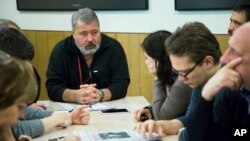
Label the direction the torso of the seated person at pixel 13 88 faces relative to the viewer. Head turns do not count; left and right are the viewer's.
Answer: facing to the right of the viewer

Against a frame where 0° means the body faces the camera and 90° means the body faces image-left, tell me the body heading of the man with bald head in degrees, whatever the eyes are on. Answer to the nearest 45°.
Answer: approximately 90°

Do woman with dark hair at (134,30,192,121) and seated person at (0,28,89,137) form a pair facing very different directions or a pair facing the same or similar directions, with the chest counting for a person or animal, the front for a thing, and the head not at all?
very different directions

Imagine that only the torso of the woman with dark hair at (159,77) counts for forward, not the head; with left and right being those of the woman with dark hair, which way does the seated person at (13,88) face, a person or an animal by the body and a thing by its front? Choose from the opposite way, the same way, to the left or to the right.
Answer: the opposite way

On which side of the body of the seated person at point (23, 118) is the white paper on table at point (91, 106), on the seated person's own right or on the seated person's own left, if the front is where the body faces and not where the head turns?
on the seated person's own left

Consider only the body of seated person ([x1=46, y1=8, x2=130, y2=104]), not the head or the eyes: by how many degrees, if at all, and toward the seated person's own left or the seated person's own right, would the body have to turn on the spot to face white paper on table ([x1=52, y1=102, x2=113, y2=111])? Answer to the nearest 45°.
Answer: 0° — they already face it

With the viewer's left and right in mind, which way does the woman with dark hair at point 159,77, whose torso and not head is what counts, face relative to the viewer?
facing to the left of the viewer

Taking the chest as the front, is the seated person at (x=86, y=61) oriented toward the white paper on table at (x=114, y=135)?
yes

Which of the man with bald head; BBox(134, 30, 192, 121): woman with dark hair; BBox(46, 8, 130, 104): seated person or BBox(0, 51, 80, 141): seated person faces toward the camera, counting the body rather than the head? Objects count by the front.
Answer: BBox(46, 8, 130, 104): seated person
